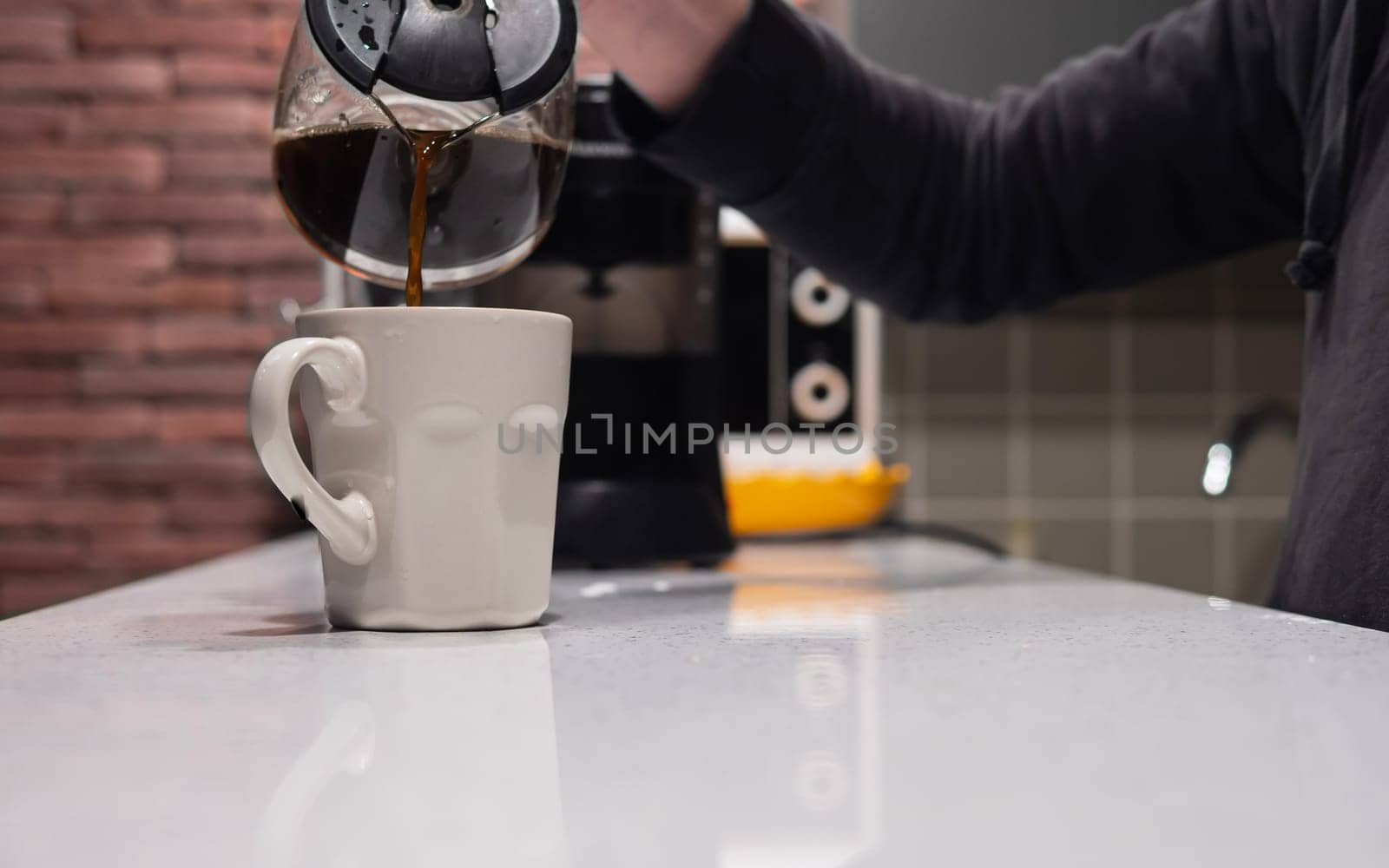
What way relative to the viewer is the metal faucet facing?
to the viewer's left

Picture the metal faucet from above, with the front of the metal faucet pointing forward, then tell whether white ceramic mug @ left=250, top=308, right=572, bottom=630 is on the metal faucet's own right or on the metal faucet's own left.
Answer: on the metal faucet's own left

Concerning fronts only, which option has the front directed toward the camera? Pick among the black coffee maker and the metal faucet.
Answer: the black coffee maker

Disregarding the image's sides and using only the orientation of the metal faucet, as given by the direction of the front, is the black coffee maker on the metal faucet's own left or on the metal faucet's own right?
on the metal faucet's own left

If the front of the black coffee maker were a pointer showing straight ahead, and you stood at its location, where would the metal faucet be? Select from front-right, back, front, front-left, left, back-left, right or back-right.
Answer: back-left

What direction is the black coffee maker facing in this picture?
toward the camera

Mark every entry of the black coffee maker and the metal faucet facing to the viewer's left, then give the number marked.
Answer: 1
